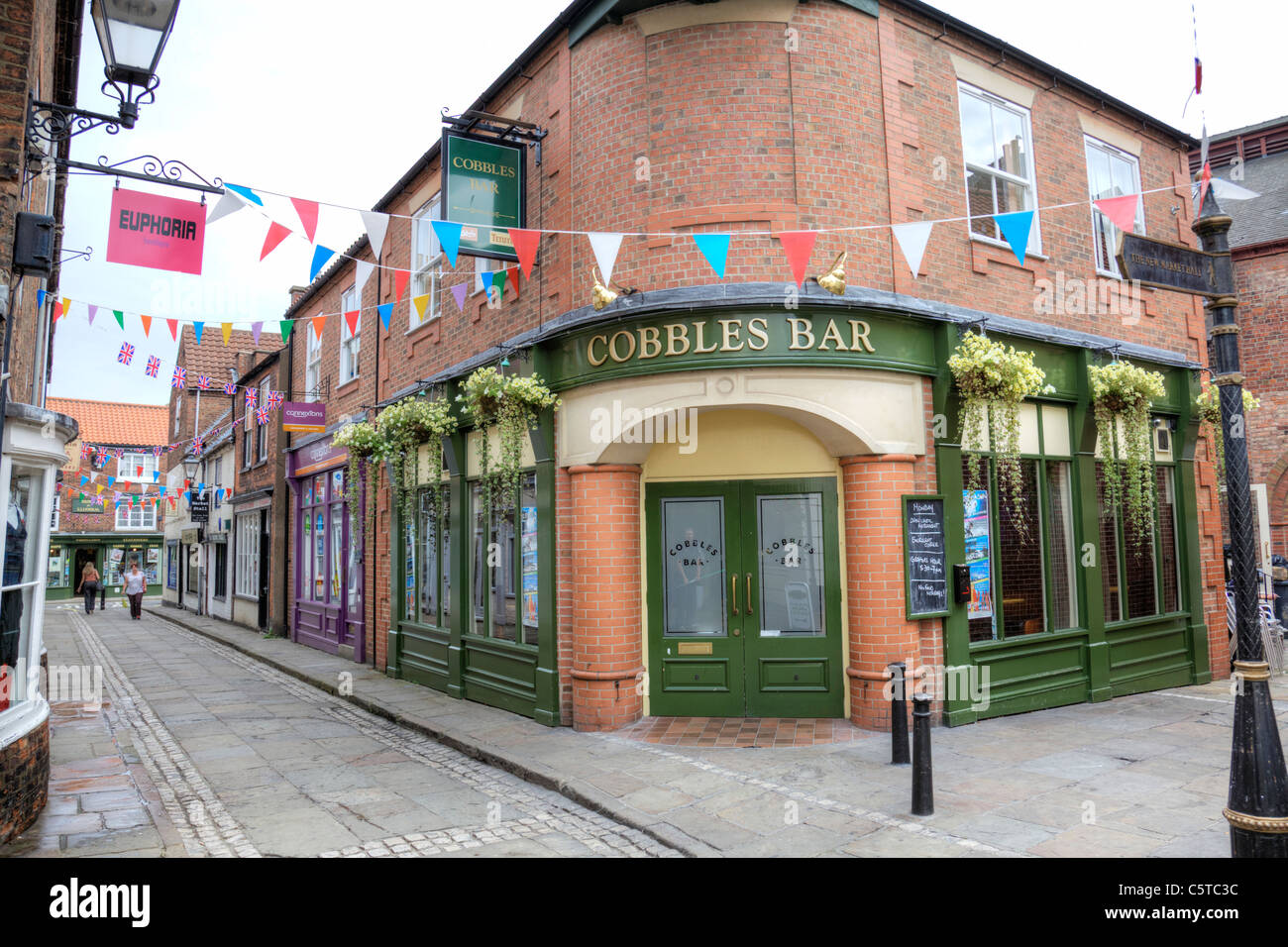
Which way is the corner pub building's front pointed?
toward the camera

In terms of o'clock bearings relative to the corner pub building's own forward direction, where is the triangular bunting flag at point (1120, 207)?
The triangular bunting flag is roughly at 10 o'clock from the corner pub building.

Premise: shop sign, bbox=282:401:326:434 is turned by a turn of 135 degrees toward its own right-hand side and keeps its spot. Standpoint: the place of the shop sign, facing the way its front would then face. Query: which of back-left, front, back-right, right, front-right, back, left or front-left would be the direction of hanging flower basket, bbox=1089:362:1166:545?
back

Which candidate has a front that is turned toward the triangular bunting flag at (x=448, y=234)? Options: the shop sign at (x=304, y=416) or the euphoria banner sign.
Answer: the shop sign

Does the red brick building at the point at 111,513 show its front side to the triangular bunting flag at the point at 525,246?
yes

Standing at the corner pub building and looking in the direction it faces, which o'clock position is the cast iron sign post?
The cast iron sign post is roughly at 11 o'clock from the corner pub building.

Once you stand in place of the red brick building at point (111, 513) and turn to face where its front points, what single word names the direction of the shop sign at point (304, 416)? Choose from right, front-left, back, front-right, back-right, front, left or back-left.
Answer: front

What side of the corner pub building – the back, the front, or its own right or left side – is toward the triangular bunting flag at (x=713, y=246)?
front

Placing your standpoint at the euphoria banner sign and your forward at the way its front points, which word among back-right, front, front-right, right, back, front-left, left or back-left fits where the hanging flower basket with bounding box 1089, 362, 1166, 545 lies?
left

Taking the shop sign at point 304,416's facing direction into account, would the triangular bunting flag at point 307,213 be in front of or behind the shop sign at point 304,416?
in front

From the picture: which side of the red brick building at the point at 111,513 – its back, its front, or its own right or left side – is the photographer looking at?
front

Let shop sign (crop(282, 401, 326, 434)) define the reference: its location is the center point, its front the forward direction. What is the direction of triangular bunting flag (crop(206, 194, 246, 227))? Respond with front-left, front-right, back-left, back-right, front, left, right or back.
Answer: front

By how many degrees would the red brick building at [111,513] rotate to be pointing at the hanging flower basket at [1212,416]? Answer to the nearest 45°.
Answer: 0° — it already faces it

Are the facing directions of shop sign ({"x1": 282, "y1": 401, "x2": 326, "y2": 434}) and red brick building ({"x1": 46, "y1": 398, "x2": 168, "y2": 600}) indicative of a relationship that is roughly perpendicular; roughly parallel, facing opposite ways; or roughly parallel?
roughly parallel

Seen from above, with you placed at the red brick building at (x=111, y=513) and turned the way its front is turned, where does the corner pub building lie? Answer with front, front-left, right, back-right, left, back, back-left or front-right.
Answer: front

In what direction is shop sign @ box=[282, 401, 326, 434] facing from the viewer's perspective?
toward the camera

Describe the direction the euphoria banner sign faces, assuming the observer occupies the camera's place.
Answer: facing the viewer
